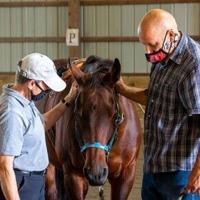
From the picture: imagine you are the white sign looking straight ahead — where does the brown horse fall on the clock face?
The brown horse is roughly at 12 o'clock from the white sign.

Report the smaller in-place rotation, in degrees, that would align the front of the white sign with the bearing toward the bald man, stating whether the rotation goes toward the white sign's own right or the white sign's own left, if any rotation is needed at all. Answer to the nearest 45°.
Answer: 0° — it already faces them

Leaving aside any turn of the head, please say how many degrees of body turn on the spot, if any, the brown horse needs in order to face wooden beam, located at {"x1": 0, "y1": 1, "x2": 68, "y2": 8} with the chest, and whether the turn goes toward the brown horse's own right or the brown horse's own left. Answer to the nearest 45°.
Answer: approximately 180°

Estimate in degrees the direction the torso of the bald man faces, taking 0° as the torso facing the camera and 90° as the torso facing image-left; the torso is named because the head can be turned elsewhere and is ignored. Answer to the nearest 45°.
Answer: approximately 45°

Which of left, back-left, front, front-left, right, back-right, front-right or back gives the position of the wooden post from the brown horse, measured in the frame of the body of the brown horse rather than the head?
back

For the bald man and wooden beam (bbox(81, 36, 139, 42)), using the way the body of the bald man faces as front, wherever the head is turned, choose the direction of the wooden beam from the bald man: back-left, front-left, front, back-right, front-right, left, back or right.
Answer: back-right

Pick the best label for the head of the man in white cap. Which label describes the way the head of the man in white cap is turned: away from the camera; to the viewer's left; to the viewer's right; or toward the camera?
to the viewer's right

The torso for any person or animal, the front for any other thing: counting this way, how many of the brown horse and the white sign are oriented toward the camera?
2

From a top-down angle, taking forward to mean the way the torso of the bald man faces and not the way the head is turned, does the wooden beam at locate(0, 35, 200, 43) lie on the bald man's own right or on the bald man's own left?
on the bald man's own right

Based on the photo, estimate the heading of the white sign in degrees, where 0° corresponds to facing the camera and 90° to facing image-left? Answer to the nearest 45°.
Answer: approximately 0°

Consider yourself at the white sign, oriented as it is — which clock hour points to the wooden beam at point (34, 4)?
The wooden beam is roughly at 4 o'clock from the white sign.

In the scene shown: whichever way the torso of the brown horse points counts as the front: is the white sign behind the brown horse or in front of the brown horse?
behind
